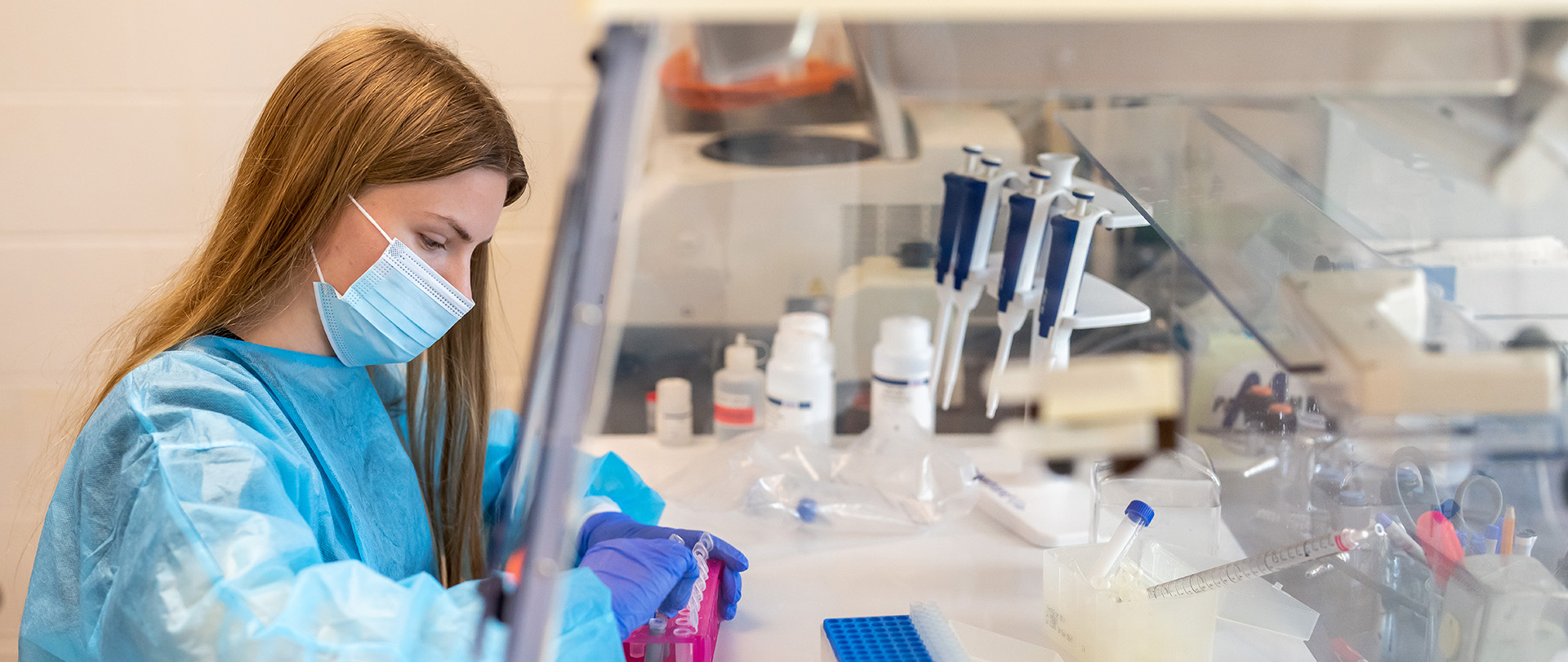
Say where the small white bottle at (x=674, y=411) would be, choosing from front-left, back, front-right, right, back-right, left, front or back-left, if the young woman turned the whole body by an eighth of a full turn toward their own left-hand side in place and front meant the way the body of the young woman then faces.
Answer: front-left

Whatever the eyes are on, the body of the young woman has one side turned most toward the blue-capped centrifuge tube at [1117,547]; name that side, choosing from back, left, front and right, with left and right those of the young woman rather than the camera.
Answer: front

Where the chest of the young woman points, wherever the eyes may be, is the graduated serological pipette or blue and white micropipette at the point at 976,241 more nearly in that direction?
the graduated serological pipette

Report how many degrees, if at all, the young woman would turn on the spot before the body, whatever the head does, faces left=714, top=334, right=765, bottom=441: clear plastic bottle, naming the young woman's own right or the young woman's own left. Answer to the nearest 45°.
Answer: approximately 90° to the young woman's own left

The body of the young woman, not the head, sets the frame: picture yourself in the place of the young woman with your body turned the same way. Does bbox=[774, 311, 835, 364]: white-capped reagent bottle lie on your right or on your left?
on your left

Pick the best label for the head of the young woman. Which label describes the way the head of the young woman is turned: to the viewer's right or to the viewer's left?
to the viewer's right

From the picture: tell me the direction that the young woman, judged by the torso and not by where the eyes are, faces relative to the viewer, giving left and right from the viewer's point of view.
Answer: facing the viewer and to the right of the viewer

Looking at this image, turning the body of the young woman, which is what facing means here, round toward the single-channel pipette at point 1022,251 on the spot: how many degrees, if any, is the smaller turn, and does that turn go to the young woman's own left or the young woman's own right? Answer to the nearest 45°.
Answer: approximately 45° to the young woman's own left

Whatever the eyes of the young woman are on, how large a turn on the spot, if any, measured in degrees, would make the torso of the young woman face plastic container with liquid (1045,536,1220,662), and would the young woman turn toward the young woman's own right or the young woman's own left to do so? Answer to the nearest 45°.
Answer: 0° — they already face it

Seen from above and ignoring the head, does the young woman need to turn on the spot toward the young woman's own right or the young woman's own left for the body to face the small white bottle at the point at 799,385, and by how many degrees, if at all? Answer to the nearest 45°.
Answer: approximately 90° to the young woman's own left
